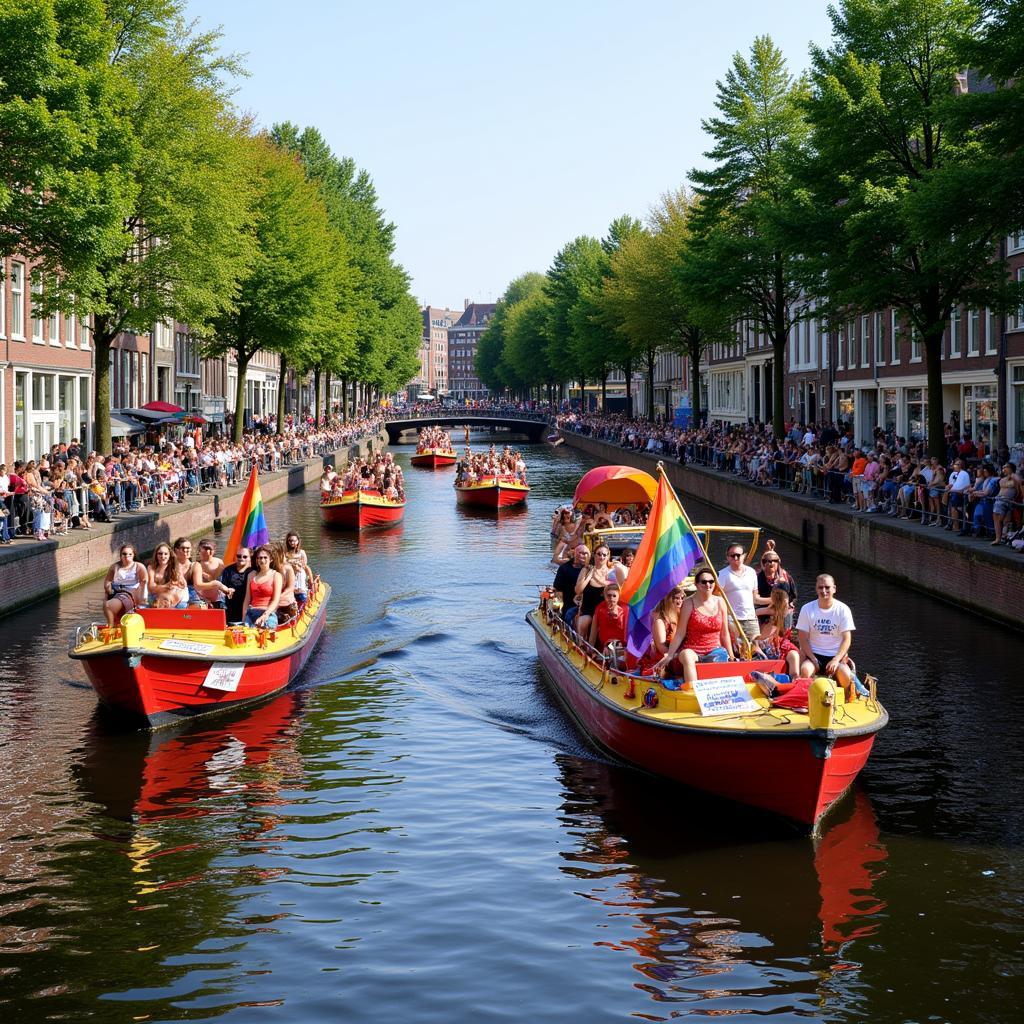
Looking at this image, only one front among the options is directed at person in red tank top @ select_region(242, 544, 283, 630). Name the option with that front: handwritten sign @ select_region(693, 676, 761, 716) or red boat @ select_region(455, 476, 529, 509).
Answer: the red boat

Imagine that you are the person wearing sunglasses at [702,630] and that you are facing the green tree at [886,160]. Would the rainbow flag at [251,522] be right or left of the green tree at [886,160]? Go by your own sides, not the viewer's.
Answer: left

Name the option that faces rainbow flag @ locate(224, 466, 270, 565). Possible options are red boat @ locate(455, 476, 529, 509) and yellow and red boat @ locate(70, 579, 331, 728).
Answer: the red boat

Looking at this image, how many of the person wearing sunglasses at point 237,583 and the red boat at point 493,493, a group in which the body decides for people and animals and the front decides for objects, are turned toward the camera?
2

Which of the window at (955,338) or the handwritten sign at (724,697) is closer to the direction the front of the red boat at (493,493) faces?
the handwritten sign

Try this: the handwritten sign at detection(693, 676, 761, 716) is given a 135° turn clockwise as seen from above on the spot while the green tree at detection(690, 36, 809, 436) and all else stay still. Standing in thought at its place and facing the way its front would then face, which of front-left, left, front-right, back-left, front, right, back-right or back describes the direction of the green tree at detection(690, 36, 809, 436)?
front-right

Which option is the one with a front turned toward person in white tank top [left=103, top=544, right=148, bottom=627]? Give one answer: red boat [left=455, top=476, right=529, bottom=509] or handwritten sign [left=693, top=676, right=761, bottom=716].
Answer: the red boat

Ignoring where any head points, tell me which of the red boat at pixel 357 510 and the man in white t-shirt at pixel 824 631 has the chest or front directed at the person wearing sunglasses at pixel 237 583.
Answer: the red boat

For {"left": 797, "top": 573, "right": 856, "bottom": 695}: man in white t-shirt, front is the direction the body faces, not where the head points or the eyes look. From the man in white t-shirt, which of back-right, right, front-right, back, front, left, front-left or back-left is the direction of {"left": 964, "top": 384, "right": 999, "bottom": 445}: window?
back

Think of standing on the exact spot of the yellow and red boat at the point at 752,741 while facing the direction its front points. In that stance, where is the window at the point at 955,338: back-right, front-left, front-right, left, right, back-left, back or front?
back-left

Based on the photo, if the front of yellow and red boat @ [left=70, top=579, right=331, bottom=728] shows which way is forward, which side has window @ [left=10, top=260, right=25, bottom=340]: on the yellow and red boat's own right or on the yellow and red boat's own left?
on the yellow and red boat's own right
